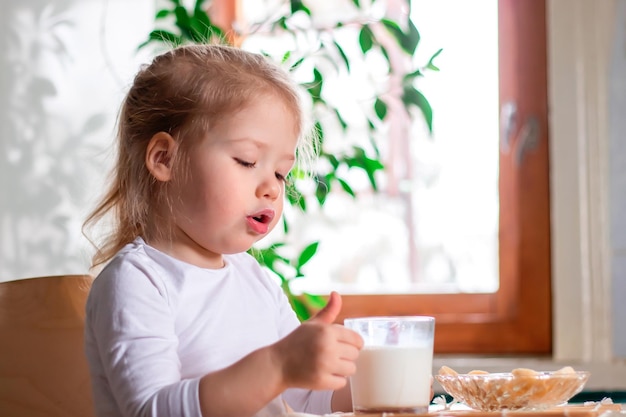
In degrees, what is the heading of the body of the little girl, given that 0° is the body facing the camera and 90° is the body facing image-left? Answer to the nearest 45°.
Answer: approximately 315°

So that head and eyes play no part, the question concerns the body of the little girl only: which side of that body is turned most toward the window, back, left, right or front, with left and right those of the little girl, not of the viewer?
left
